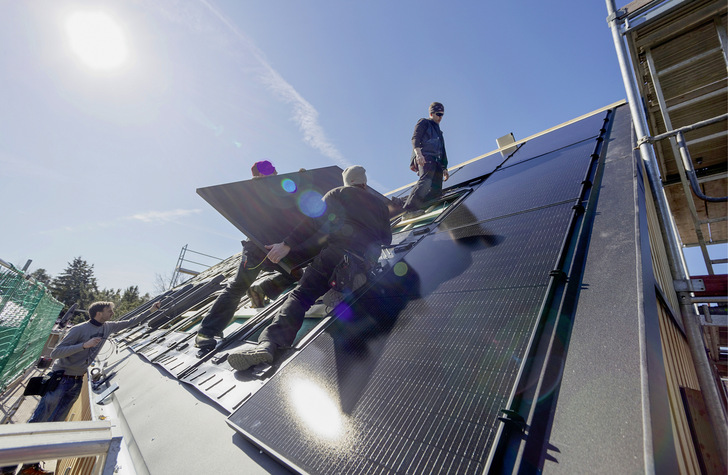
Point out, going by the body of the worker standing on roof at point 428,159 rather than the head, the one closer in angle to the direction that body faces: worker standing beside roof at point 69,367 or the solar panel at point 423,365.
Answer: the solar panel

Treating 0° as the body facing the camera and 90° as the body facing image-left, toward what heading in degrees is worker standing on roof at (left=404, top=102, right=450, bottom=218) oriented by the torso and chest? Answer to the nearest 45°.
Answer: approximately 315°

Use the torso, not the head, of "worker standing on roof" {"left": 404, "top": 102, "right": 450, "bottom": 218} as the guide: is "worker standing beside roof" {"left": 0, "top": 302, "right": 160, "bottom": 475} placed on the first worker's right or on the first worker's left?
on the first worker's right

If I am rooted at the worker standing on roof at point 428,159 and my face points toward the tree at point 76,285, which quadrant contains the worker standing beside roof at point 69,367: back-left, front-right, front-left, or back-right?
front-left

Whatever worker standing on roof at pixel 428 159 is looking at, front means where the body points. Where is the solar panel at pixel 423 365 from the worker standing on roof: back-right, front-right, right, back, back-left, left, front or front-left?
front-right

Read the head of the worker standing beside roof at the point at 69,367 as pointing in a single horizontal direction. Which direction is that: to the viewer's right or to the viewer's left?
to the viewer's right

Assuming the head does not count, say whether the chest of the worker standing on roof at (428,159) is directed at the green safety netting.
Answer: no
